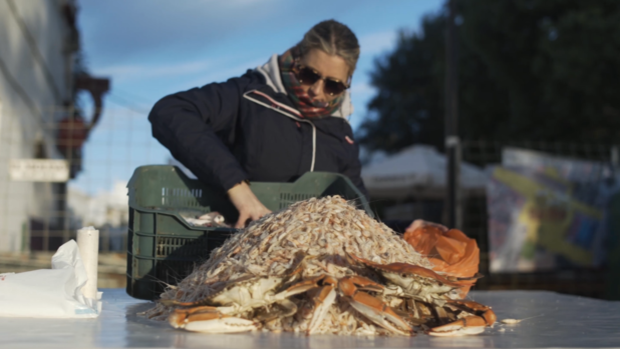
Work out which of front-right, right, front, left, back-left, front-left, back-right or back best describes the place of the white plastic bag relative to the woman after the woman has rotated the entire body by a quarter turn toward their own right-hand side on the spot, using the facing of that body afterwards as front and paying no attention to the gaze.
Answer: front-left

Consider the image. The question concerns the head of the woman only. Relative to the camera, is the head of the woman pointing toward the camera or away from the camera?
toward the camera

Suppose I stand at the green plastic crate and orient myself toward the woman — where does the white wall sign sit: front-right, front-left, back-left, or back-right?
front-left

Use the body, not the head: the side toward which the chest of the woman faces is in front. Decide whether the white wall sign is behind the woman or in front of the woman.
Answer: behind

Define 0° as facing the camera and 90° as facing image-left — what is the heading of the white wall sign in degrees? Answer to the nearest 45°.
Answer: approximately 0°

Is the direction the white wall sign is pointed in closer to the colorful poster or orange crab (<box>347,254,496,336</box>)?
the orange crab

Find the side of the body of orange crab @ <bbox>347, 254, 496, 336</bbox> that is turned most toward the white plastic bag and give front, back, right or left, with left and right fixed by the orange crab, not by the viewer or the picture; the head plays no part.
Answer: right

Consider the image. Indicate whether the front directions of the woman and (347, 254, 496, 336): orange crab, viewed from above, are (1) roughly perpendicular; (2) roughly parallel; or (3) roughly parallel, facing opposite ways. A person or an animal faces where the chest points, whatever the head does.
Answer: roughly parallel

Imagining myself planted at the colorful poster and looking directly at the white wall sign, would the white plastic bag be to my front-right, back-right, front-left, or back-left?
front-left

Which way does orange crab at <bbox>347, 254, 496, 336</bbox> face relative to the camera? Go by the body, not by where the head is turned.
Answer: toward the camera

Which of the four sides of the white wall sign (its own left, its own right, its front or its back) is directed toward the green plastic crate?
front

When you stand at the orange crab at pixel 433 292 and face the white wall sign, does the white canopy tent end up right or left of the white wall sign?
right

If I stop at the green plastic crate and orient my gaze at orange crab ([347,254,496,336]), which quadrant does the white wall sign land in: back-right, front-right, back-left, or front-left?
back-left

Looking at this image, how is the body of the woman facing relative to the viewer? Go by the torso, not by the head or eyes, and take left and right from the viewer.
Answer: facing the viewer
